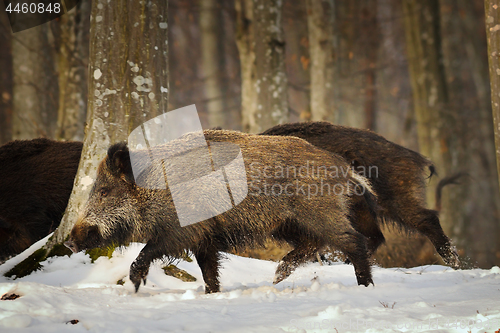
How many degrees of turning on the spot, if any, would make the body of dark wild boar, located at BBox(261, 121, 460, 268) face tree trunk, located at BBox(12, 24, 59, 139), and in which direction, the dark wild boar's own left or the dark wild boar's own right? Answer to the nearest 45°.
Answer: approximately 45° to the dark wild boar's own right

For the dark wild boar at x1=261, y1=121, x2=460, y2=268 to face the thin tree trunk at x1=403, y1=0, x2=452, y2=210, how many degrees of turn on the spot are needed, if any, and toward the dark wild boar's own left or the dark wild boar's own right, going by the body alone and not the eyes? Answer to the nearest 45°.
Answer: approximately 90° to the dark wild boar's own right

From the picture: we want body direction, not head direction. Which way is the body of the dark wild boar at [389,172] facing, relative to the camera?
to the viewer's left

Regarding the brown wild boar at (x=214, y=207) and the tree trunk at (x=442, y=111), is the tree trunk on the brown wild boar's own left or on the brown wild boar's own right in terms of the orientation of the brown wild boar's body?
on the brown wild boar's own right

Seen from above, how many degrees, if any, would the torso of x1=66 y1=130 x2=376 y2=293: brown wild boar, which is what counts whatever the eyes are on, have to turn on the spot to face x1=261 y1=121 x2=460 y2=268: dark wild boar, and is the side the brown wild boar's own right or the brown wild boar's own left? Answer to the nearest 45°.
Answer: approximately 135° to the brown wild boar's own right

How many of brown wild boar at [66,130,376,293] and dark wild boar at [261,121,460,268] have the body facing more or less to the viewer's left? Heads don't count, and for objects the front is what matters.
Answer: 2

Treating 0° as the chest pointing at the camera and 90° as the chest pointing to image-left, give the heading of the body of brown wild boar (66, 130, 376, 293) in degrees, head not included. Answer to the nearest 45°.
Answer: approximately 90°

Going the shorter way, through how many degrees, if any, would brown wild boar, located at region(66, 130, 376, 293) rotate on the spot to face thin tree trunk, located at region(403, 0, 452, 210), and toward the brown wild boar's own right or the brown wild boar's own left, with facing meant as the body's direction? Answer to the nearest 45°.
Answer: approximately 135° to the brown wild boar's own right

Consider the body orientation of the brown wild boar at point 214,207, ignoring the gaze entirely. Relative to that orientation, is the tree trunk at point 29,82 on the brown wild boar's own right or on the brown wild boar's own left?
on the brown wild boar's own right
